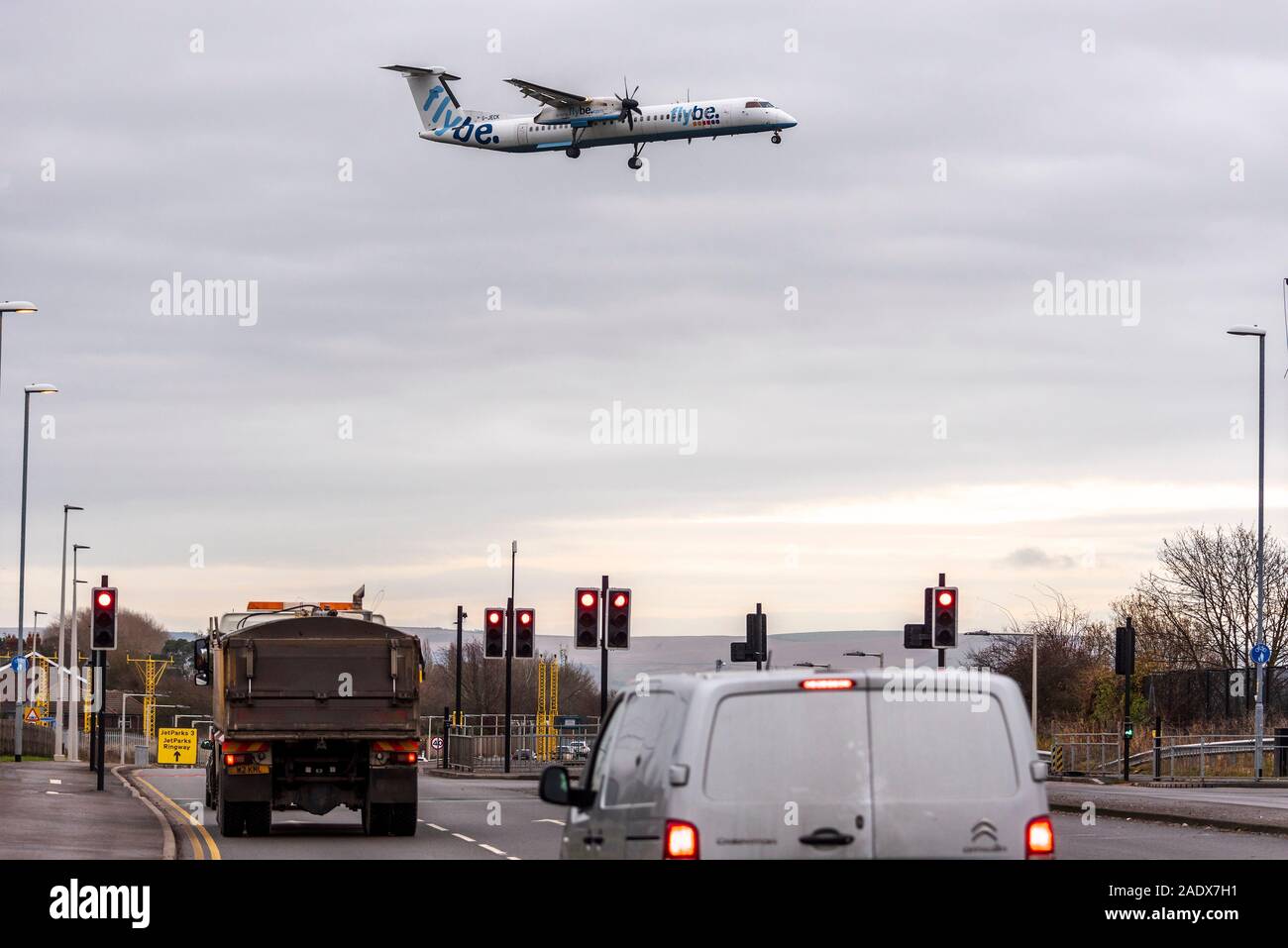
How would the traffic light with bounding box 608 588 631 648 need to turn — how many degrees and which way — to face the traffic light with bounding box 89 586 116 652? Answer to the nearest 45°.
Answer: approximately 90° to its right

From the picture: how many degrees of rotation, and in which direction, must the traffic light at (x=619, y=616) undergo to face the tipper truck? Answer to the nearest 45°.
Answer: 0° — it already faces it

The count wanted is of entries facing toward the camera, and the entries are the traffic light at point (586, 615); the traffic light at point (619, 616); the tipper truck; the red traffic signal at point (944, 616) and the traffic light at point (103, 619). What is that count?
4

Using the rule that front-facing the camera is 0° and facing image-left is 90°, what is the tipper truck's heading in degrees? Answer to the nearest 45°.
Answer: approximately 180°

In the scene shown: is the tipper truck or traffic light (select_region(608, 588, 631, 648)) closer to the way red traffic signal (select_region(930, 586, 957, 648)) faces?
the tipper truck

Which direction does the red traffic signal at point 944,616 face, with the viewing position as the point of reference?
facing the viewer

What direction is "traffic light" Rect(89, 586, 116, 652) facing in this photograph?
toward the camera

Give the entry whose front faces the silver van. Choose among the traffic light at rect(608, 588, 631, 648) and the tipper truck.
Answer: the traffic light

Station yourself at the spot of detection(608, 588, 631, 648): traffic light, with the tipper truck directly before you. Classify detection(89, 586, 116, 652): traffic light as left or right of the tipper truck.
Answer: right

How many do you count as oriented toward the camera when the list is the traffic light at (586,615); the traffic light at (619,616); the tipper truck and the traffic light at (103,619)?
3

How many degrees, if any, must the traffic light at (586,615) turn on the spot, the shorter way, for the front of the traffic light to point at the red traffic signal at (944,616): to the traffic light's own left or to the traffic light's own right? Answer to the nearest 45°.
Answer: approximately 45° to the traffic light's own left

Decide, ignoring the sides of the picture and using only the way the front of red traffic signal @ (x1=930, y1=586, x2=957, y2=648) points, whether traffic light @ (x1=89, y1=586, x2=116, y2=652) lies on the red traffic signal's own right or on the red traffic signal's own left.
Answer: on the red traffic signal's own right

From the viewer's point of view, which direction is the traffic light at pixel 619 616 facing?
toward the camera
